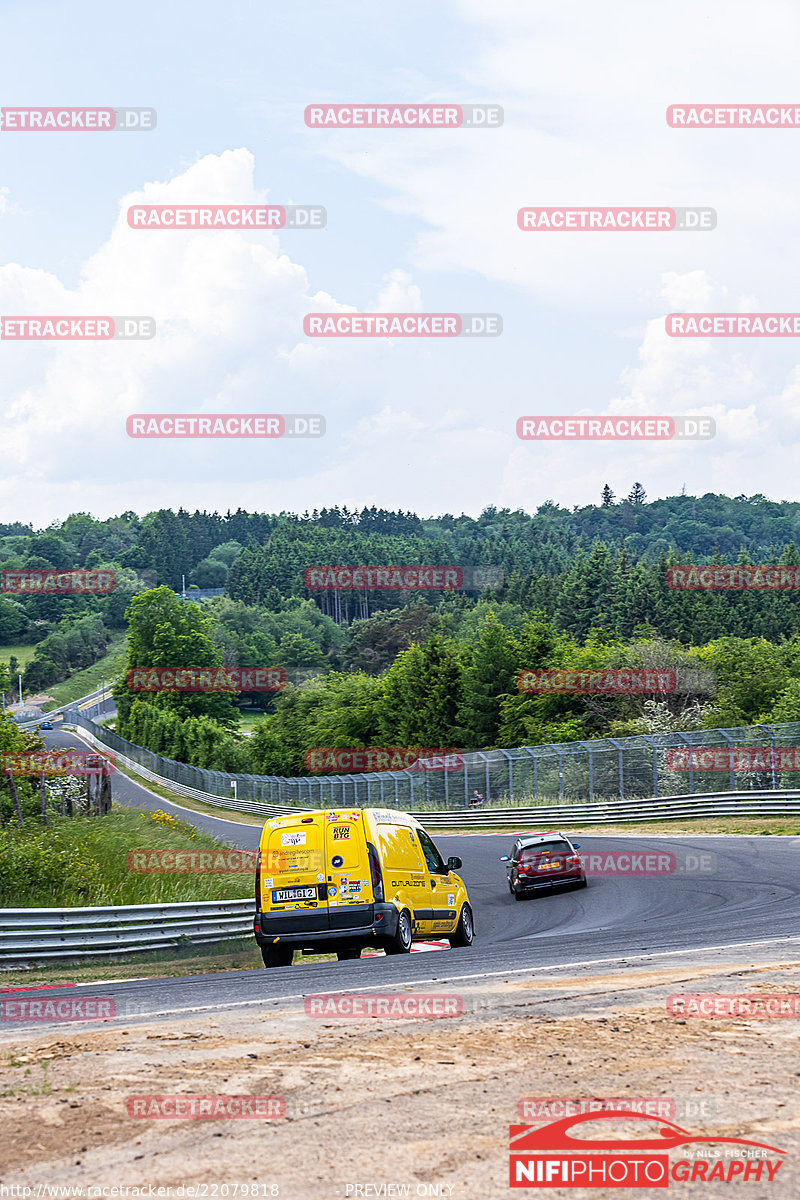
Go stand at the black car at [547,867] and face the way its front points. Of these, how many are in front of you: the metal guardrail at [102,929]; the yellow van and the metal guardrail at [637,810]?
1

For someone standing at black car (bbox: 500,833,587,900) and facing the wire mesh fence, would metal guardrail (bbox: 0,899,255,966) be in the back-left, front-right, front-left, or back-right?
back-left

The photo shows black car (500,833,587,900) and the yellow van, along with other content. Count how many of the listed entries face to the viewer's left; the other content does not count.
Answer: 0

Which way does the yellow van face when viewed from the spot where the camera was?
facing away from the viewer and to the right of the viewer

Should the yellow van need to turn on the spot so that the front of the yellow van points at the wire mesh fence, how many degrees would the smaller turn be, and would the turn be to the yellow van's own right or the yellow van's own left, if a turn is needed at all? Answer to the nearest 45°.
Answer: approximately 45° to the yellow van's own left

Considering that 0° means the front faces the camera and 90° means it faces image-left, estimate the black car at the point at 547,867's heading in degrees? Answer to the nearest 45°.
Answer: approximately 180°

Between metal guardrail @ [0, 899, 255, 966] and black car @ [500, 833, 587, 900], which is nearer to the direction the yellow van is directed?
the black car

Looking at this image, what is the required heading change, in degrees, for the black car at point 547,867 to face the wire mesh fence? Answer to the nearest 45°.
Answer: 0° — it already faces it

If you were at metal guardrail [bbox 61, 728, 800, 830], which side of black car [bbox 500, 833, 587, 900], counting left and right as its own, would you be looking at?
front

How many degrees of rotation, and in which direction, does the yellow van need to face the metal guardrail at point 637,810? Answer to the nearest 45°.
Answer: approximately 45° to its left

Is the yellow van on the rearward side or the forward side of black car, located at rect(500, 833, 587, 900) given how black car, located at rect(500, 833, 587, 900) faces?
on the rearward side

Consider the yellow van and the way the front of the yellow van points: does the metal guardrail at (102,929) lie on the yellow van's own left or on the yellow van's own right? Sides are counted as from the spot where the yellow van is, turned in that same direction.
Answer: on the yellow van's own left
